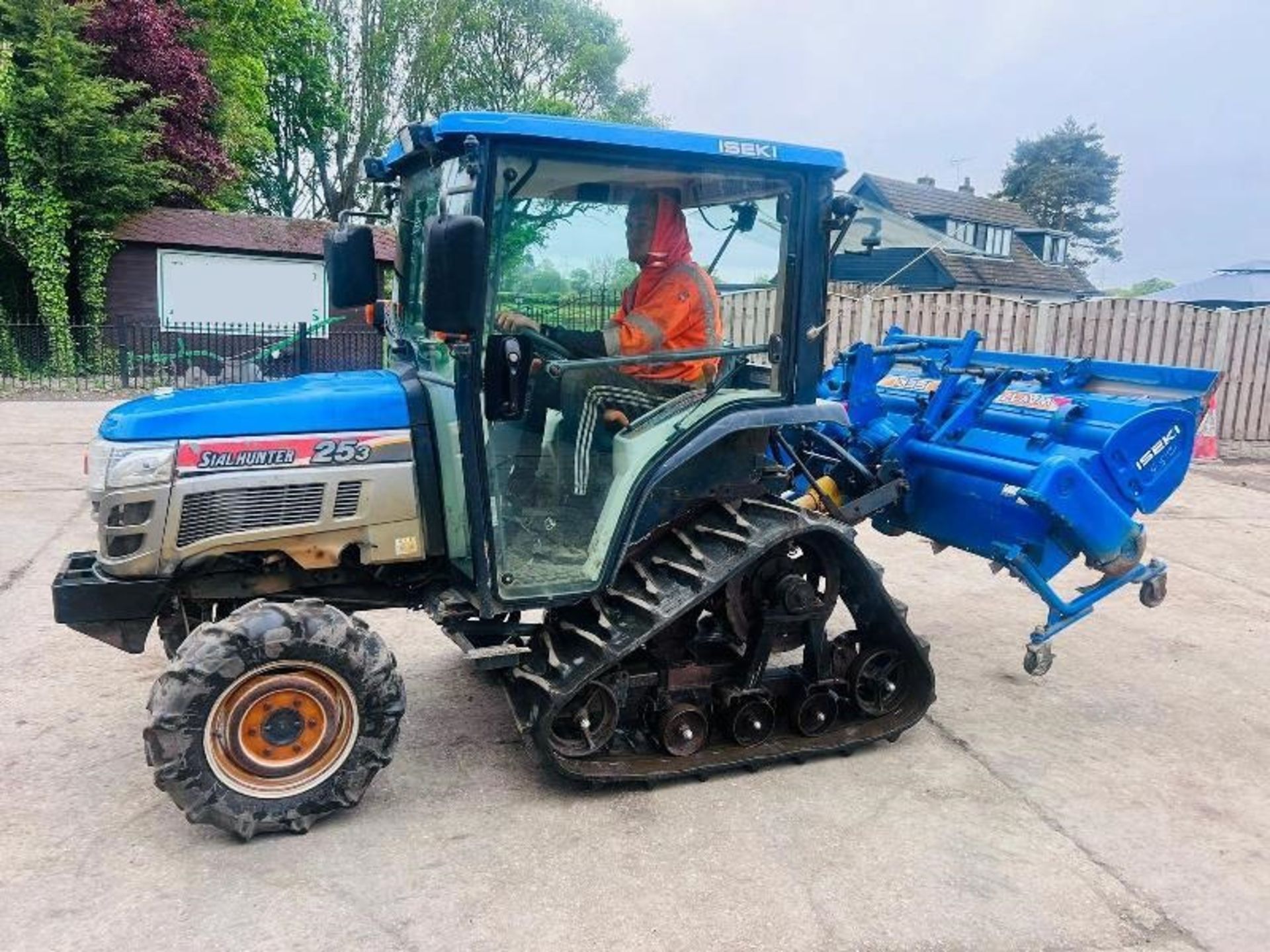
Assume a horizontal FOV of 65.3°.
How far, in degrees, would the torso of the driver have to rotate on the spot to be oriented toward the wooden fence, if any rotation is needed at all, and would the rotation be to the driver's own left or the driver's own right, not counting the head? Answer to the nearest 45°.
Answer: approximately 135° to the driver's own right

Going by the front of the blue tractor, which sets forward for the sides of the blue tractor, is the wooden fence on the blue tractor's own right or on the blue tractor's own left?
on the blue tractor's own right

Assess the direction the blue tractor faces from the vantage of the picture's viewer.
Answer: facing to the left of the viewer

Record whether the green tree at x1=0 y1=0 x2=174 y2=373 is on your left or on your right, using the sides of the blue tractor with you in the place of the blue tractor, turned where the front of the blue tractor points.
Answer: on your right

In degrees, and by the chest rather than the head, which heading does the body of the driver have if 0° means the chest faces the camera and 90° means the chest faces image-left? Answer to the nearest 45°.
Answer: approximately 90°

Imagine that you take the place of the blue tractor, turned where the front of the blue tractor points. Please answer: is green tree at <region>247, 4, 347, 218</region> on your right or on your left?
on your right

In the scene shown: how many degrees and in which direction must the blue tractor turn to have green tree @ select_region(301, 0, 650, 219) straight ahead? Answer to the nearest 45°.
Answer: approximately 90° to its right

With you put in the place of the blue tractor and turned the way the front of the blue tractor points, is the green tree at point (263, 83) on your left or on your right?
on your right

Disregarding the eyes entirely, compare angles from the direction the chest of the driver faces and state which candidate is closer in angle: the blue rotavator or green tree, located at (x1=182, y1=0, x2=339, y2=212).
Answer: the green tree

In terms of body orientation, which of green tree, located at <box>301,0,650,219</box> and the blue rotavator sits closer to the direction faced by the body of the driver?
the green tree

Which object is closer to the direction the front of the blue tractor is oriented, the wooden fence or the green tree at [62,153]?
the green tree
